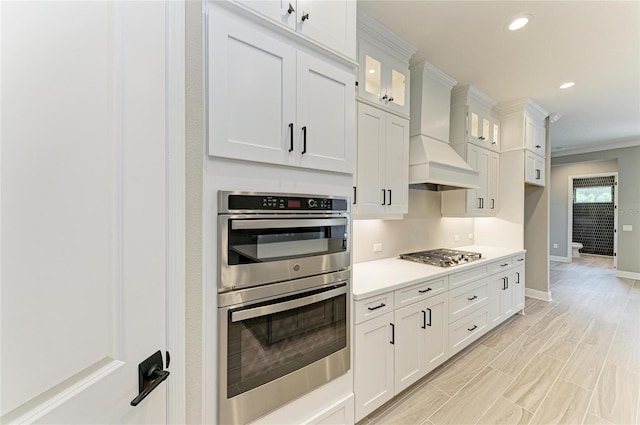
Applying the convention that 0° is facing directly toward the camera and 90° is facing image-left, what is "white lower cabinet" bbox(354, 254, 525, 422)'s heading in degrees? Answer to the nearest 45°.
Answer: approximately 315°

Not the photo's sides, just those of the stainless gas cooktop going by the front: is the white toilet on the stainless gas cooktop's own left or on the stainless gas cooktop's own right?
on the stainless gas cooktop's own left

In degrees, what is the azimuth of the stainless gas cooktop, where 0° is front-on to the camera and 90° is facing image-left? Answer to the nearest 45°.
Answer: approximately 315°

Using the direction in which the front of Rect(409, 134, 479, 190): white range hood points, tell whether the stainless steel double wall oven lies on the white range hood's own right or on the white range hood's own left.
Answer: on the white range hood's own right

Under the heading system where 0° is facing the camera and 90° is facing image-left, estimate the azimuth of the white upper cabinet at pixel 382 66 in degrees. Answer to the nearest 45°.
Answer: approximately 315°

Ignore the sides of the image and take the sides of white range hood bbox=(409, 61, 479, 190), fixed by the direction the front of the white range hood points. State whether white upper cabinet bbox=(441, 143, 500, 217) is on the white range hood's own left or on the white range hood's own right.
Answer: on the white range hood's own left

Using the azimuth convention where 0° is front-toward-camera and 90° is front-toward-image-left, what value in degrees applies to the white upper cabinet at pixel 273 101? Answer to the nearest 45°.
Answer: approximately 315°

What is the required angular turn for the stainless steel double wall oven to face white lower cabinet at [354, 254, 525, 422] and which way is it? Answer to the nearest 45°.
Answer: approximately 90° to its left

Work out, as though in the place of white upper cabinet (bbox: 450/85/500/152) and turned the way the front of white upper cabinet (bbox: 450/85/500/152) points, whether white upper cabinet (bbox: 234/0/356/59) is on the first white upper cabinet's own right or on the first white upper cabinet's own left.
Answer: on the first white upper cabinet's own right

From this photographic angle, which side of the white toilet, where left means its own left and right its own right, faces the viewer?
right
